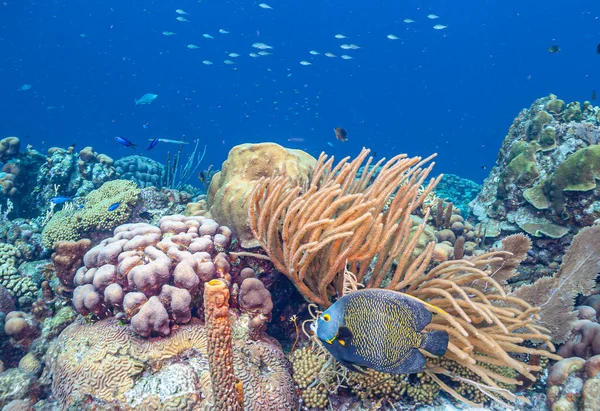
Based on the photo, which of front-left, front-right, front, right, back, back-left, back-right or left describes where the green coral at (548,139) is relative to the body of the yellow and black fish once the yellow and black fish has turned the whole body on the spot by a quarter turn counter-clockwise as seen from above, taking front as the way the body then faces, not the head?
back

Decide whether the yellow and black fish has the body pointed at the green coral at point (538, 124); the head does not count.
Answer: no

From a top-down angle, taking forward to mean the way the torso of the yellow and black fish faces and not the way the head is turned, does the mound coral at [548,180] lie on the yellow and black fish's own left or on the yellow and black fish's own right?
on the yellow and black fish's own right

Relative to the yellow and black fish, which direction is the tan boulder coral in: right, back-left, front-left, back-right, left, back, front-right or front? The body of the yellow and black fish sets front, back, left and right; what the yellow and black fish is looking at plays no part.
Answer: front-right

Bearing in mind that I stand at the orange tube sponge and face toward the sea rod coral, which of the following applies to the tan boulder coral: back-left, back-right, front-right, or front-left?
front-left

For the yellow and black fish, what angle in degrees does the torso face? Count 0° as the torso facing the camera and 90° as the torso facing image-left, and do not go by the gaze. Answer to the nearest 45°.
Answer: approximately 90°

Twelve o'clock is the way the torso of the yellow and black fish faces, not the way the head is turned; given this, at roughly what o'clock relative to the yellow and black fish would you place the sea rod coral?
The sea rod coral is roughly at 3 o'clock from the yellow and black fish.

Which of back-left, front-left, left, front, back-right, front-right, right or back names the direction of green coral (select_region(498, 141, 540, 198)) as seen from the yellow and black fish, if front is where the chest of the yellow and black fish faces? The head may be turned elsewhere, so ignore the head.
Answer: right

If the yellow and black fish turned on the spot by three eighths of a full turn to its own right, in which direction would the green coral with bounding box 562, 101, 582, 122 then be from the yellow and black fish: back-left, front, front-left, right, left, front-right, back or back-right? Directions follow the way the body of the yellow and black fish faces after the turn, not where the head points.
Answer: front-left

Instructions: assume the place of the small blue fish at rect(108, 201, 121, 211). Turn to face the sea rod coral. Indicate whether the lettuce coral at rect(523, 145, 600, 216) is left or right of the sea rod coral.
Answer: left

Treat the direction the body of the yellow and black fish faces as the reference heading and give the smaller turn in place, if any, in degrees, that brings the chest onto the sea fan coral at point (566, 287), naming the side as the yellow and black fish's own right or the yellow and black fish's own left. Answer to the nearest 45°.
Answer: approximately 135° to the yellow and black fish's own right
